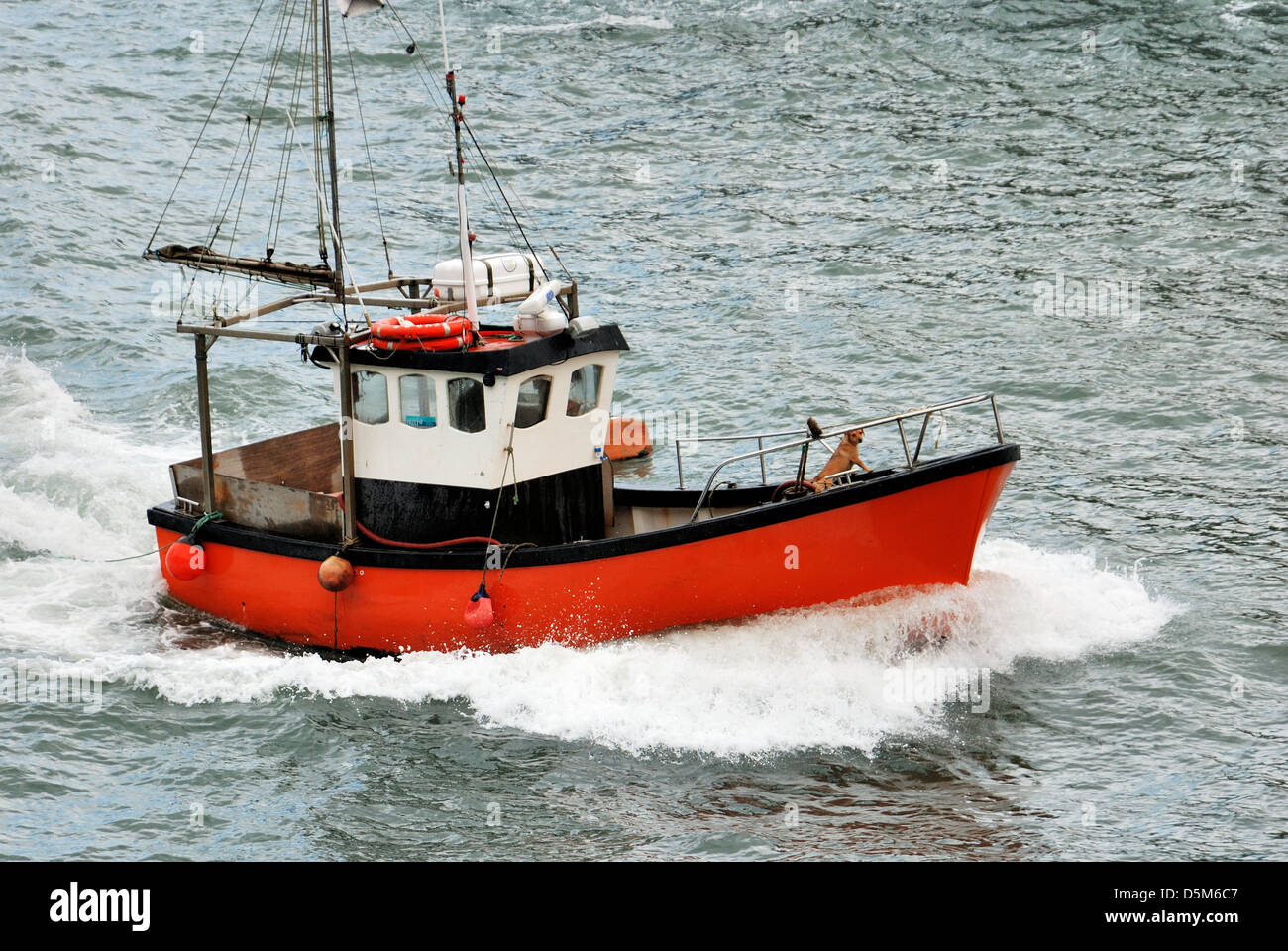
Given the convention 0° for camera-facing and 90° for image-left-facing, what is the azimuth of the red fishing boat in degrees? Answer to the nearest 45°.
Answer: approximately 270°
